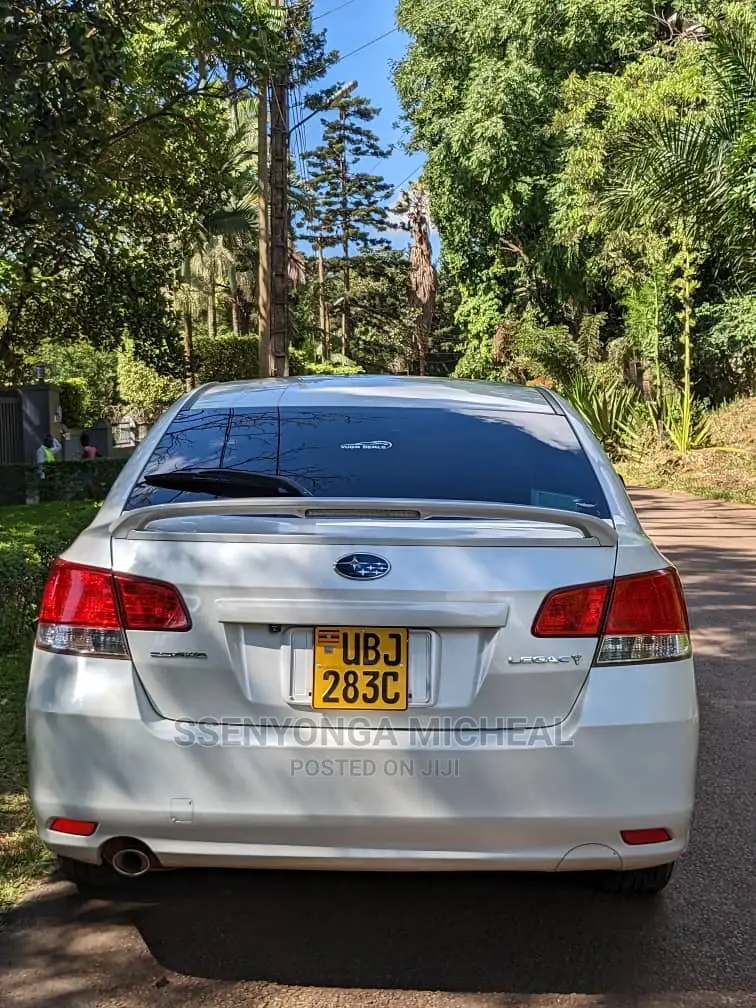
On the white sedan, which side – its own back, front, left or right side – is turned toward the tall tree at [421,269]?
front

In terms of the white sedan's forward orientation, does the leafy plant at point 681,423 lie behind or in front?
in front

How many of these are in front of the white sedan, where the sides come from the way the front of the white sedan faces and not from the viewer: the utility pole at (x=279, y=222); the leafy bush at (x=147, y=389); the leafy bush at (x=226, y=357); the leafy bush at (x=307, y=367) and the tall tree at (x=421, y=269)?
5

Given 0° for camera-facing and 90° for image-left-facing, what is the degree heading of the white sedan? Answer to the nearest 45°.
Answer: approximately 180°

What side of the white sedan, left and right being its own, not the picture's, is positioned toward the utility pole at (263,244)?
front

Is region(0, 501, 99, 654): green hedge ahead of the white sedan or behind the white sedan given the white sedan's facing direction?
ahead

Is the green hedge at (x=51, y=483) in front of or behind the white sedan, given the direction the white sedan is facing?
in front

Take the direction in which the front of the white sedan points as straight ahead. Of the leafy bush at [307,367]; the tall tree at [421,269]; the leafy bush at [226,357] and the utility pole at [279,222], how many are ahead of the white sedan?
4

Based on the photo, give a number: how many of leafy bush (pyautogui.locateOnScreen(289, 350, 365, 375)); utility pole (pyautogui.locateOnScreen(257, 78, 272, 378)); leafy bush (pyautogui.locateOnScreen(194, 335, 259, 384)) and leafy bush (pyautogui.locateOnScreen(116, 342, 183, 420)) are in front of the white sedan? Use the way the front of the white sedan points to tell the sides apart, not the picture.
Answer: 4

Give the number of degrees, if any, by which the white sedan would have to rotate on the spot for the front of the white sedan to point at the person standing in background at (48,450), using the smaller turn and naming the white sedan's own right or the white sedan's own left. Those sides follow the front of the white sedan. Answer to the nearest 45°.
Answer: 0° — it already faces them
